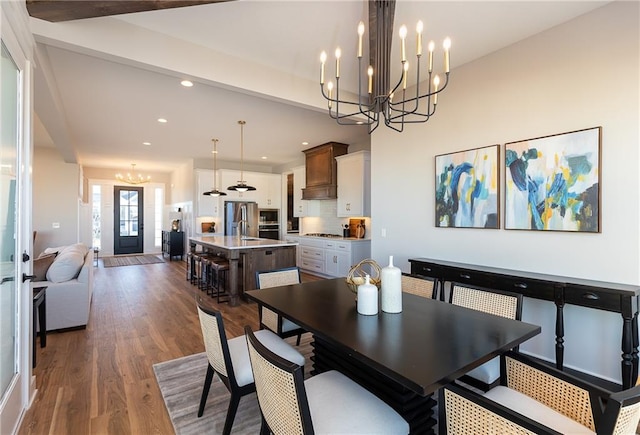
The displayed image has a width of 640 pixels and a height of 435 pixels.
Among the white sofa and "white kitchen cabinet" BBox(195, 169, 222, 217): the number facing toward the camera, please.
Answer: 1

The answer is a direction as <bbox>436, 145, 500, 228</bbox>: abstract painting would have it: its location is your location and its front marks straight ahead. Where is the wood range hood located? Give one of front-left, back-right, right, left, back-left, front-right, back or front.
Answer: right

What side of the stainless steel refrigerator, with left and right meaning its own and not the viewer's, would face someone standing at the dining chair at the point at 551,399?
front

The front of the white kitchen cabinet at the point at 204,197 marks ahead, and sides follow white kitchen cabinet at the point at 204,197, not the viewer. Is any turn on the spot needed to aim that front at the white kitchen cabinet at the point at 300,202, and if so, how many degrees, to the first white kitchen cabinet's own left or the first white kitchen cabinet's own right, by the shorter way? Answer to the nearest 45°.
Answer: approximately 45° to the first white kitchen cabinet's own left

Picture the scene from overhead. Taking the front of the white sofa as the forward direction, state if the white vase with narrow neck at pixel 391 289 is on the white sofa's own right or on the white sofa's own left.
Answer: on the white sofa's own left

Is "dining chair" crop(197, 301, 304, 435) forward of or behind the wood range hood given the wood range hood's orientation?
forward

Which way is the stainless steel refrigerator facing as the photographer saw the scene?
facing the viewer

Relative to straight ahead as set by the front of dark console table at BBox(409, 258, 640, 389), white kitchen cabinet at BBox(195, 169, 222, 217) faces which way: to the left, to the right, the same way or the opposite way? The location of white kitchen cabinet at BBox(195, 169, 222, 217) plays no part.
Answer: to the left

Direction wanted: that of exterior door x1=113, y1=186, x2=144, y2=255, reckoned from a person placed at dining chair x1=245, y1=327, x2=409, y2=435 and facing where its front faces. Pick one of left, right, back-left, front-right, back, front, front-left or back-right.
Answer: left

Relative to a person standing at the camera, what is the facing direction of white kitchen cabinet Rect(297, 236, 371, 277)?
facing the viewer and to the left of the viewer

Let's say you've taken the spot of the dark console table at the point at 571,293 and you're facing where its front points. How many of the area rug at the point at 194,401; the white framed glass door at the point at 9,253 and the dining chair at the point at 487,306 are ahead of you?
3

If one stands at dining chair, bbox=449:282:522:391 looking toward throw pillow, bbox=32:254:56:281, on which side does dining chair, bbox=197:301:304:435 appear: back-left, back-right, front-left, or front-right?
front-left

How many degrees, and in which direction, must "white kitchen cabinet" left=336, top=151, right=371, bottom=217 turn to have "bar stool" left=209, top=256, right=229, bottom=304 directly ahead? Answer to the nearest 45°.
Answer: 0° — it already faces it
